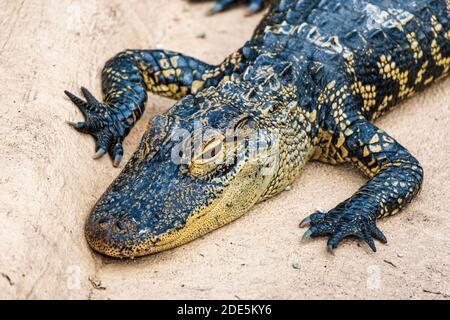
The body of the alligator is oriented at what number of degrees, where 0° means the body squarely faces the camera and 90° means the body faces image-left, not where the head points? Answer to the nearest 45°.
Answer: approximately 45°
